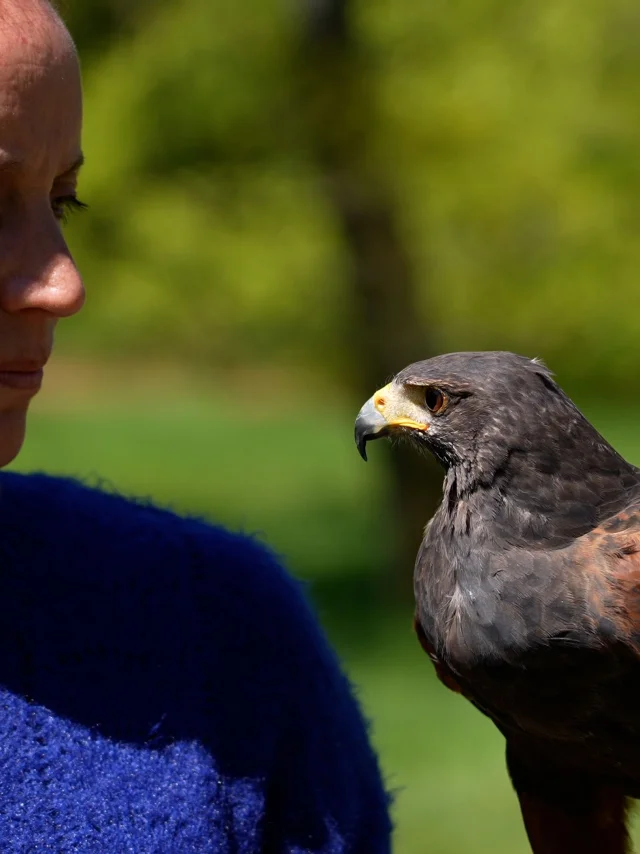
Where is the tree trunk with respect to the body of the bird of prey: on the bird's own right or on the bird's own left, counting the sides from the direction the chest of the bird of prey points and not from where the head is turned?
on the bird's own right

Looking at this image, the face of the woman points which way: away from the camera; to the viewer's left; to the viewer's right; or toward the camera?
to the viewer's right

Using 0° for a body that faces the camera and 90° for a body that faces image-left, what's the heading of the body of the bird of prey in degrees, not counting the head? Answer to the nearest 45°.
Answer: approximately 90°
